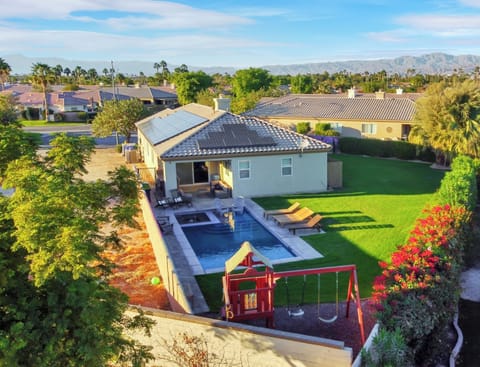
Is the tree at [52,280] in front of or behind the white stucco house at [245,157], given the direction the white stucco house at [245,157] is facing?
behind

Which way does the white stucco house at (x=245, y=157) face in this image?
away from the camera

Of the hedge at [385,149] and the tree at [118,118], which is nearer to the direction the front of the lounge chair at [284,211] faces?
the tree

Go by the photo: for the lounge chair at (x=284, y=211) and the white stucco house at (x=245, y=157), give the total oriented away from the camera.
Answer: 1

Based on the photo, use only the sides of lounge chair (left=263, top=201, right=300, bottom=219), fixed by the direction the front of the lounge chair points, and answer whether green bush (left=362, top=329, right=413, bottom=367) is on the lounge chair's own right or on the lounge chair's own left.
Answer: on the lounge chair's own left

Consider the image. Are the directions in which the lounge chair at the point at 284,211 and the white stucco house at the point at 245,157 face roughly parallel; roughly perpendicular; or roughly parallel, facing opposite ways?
roughly perpendicular

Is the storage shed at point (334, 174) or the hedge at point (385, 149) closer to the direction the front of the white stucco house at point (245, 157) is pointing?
the hedge
